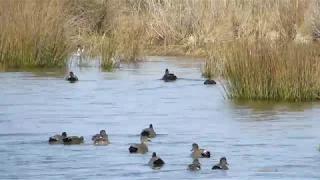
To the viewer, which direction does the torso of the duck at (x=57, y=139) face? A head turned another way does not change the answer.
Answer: to the viewer's right

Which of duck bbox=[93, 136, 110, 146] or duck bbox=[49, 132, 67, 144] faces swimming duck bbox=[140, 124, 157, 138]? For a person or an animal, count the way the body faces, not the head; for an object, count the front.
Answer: duck bbox=[49, 132, 67, 144]

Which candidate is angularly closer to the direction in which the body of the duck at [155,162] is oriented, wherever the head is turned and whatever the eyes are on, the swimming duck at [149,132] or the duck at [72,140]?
the duck

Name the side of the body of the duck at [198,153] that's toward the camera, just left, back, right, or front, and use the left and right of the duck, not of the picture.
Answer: left

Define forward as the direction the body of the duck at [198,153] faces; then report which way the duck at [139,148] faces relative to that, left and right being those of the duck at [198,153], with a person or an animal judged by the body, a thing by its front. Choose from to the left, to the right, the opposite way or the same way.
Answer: the opposite way
